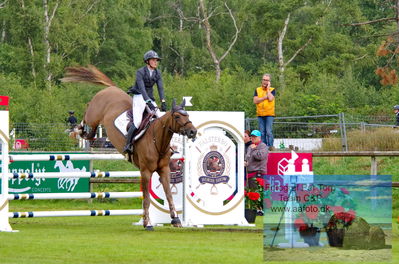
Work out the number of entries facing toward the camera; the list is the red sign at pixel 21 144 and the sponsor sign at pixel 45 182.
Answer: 2

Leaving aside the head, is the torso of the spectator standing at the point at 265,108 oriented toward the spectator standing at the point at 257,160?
yes

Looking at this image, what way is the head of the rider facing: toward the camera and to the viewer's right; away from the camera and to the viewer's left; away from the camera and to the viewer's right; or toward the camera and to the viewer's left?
toward the camera and to the viewer's right

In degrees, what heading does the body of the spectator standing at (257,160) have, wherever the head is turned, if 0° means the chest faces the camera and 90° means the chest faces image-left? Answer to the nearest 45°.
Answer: approximately 45°

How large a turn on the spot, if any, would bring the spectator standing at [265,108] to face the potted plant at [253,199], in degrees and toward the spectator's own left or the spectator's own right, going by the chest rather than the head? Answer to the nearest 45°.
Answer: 0° — they already face it

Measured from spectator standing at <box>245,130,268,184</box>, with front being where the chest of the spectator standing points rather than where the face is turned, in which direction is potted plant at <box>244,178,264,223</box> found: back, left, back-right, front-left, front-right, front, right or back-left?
front-left

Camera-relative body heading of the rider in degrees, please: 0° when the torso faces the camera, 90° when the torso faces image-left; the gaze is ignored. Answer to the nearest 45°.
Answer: approximately 315°

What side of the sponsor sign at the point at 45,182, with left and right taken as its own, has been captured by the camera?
front

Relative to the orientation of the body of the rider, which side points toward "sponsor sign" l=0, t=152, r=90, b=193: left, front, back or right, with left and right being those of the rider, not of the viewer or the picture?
back

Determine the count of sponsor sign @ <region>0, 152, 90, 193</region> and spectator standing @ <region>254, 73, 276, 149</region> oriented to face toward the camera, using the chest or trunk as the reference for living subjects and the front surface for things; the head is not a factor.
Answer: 2

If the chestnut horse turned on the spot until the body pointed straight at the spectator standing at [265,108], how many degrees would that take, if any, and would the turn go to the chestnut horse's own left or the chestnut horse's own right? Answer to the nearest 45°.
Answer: approximately 90° to the chestnut horse's own left
